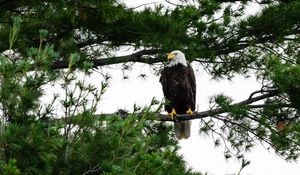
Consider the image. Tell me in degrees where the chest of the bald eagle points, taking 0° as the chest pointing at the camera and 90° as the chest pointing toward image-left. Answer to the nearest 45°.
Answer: approximately 0°
